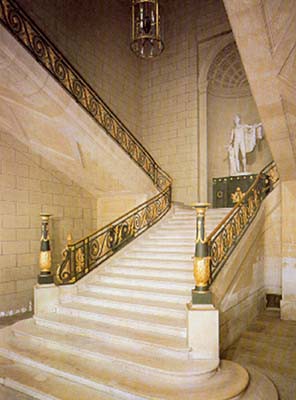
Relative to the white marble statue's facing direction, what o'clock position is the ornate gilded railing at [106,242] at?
The ornate gilded railing is roughly at 1 o'clock from the white marble statue.

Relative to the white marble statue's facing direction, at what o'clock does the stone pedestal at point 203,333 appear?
The stone pedestal is roughly at 12 o'clock from the white marble statue.

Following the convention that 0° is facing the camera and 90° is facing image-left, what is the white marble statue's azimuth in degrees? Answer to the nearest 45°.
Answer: approximately 0°

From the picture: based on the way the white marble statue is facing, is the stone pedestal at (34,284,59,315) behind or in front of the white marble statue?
in front

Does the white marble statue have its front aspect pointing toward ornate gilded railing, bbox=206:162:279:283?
yes

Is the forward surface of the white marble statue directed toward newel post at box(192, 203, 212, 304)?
yes

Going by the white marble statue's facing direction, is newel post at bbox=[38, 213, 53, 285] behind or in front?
in front

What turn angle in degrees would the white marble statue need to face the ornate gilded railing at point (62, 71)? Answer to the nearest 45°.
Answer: approximately 45° to its right
